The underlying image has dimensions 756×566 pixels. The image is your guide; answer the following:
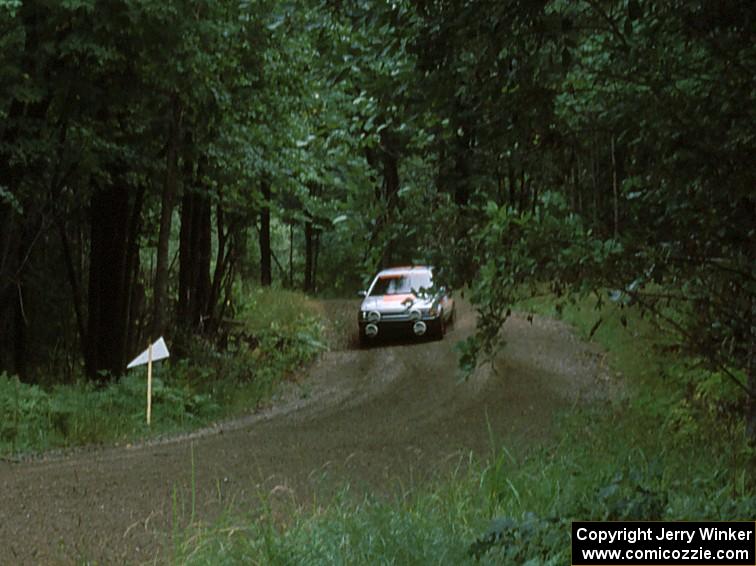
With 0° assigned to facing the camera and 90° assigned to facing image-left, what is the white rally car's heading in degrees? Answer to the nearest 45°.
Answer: approximately 0°

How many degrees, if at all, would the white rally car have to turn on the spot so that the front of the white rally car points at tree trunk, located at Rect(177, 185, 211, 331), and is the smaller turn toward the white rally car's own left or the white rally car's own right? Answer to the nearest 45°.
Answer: approximately 45° to the white rally car's own right

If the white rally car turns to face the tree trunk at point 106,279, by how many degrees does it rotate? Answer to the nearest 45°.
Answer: approximately 45° to its right

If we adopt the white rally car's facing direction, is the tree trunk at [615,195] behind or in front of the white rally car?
behind
